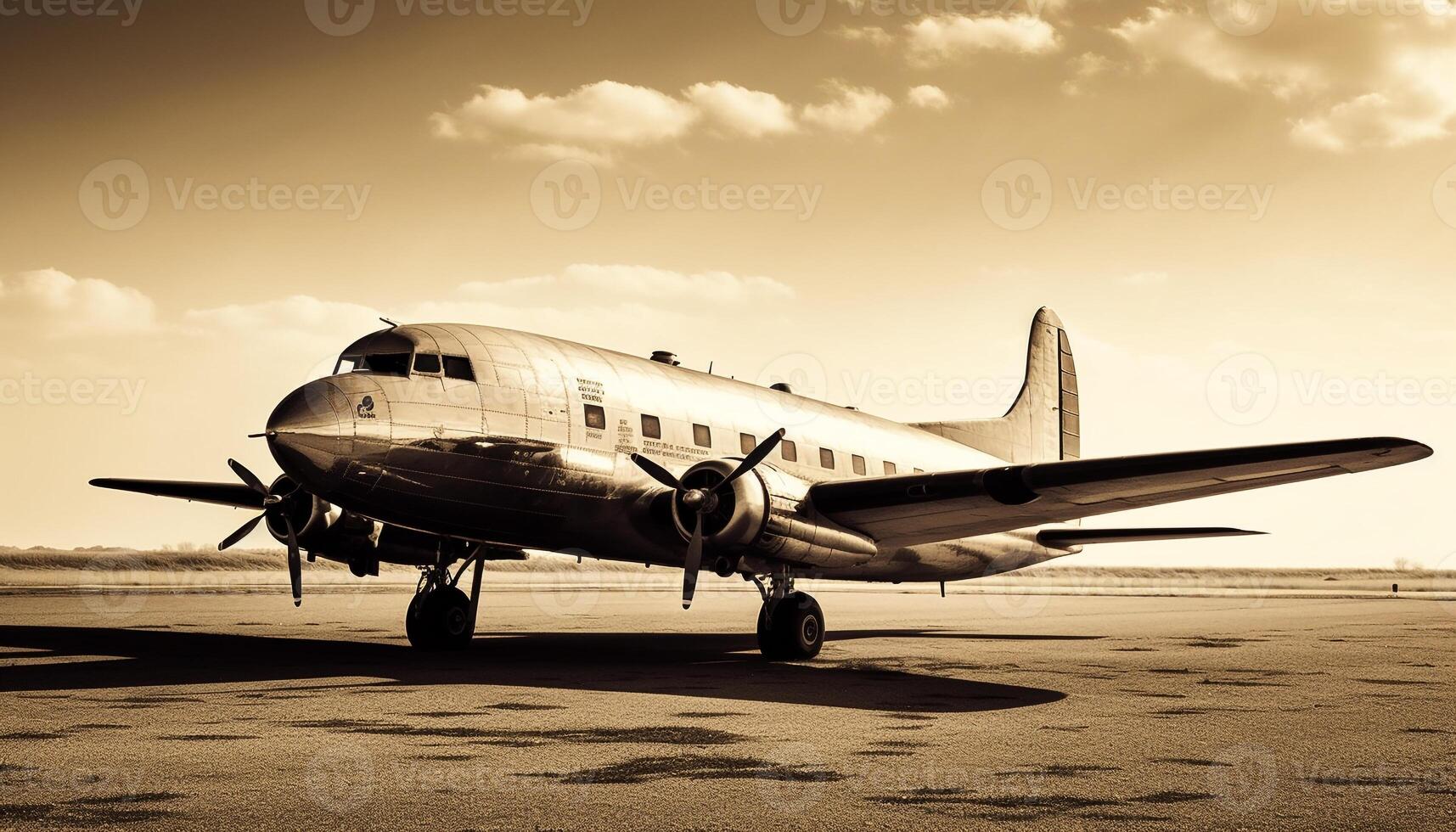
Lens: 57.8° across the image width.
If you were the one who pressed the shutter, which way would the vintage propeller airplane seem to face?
facing the viewer and to the left of the viewer
